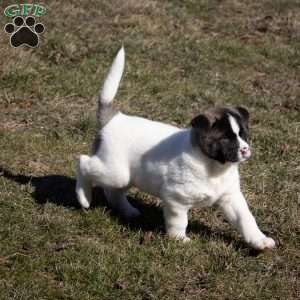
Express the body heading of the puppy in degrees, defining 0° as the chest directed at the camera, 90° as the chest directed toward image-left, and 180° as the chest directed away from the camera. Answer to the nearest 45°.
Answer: approximately 315°
